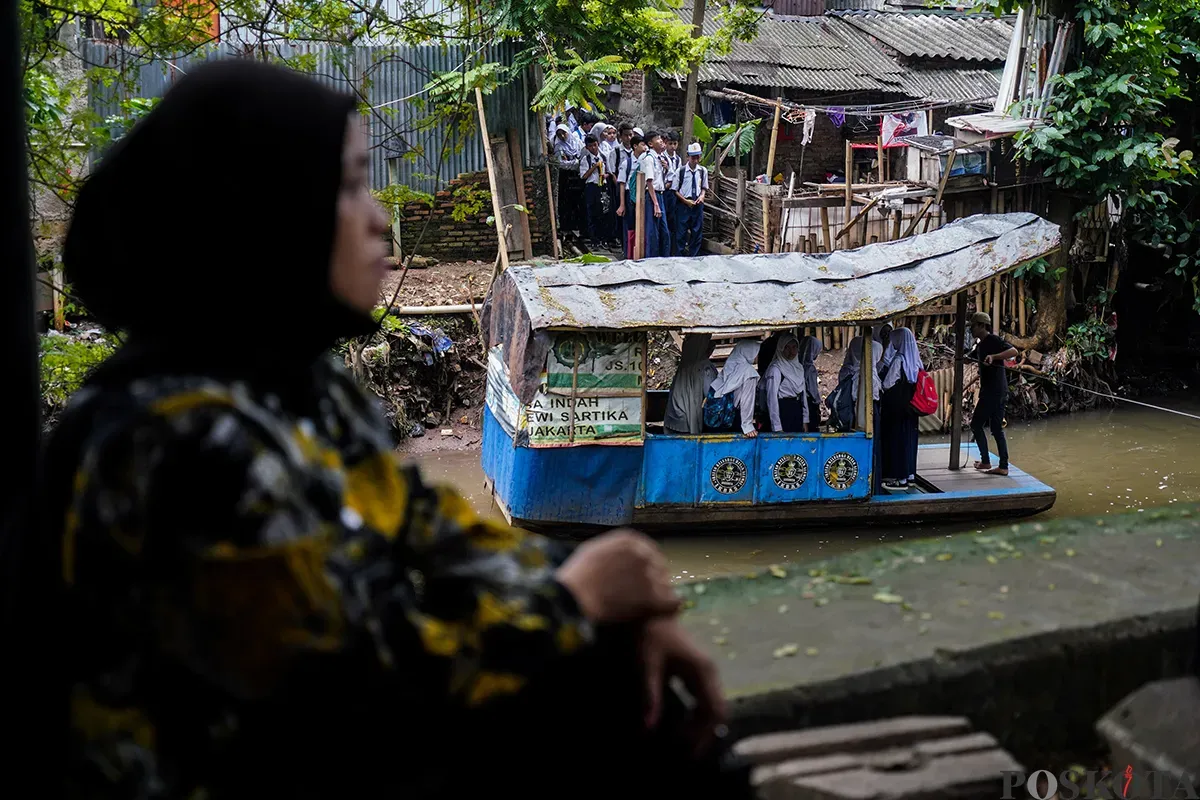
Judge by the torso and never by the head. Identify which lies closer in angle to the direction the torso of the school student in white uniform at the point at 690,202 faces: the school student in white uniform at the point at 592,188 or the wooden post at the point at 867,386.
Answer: the wooden post

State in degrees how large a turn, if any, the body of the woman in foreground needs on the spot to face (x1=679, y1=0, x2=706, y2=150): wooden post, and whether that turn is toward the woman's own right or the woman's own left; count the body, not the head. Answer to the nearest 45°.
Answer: approximately 90° to the woman's own left

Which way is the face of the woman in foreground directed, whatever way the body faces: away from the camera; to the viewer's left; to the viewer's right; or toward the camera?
to the viewer's right

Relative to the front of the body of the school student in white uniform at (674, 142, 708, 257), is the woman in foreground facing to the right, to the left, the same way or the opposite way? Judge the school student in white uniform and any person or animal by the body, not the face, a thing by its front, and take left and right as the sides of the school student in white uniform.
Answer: to the left

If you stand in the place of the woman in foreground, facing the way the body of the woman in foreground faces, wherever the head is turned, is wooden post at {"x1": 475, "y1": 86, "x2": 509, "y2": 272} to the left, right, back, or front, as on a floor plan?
left

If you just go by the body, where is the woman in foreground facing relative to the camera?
to the viewer's right

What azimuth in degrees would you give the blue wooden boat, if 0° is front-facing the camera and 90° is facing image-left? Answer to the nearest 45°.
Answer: approximately 270°

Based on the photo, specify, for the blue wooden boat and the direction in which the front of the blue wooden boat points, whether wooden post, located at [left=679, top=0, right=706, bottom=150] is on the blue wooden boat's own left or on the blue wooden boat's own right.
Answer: on the blue wooden boat's own left

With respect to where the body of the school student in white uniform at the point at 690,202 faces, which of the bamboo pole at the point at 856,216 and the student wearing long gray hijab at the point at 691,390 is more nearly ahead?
the student wearing long gray hijab

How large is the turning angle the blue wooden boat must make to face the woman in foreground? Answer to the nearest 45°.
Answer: approximately 90° to its right

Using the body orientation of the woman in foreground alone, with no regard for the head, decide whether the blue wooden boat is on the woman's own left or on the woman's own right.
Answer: on the woman's own left
